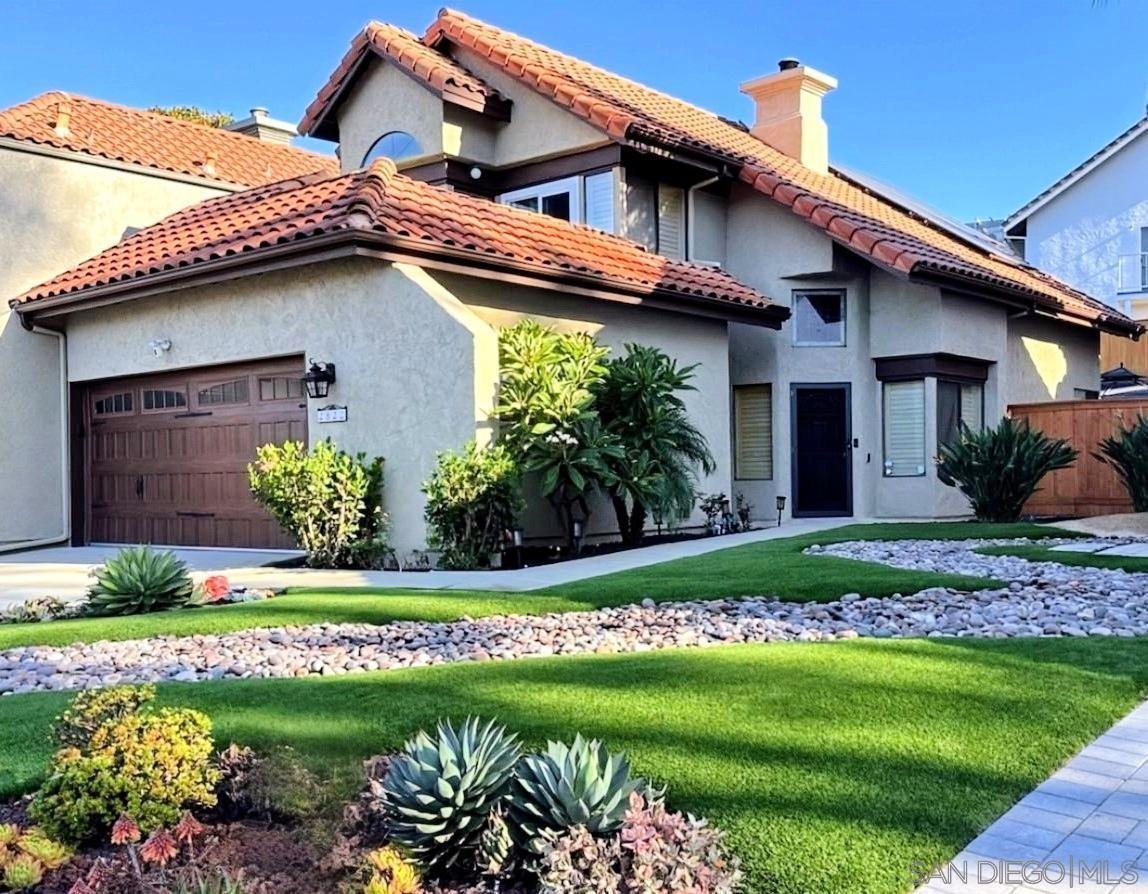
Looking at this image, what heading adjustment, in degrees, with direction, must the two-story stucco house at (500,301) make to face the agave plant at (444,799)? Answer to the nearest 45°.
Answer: approximately 45° to its left

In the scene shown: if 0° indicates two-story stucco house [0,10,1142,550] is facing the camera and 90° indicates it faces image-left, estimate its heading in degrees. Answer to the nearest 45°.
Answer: approximately 45°

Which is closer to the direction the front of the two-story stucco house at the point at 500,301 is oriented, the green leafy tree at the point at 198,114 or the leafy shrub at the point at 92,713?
the leafy shrub

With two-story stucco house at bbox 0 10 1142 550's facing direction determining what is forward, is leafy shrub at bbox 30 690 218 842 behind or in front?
in front

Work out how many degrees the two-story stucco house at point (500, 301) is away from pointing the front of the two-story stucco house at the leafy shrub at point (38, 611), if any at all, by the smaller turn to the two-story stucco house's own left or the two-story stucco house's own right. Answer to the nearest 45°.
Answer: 0° — it already faces it

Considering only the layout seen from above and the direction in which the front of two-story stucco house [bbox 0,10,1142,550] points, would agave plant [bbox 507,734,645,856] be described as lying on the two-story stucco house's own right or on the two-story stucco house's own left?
on the two-story stucco house's own left

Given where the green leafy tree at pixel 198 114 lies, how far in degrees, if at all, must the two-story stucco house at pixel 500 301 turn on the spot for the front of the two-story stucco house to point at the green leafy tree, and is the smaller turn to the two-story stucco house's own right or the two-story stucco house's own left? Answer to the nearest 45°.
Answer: approximately 90° to the two-story stucco house's own right

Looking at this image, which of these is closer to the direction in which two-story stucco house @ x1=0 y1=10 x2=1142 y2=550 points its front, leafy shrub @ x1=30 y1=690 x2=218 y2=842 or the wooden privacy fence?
the leafy shrub

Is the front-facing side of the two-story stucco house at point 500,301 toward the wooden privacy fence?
no

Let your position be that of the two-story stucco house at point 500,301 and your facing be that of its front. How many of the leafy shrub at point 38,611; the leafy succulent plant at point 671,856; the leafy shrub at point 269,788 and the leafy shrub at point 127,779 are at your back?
0

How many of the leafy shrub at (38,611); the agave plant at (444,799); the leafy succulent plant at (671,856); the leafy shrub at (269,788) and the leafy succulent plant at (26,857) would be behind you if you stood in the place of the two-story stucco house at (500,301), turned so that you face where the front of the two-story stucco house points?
0

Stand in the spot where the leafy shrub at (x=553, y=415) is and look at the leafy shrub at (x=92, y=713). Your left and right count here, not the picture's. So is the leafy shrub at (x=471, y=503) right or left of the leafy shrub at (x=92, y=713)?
right

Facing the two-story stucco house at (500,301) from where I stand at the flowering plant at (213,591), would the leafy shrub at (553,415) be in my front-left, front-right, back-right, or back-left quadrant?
front-right

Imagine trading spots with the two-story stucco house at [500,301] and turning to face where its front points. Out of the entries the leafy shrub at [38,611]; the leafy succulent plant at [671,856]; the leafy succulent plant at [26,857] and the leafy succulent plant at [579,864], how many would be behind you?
0
